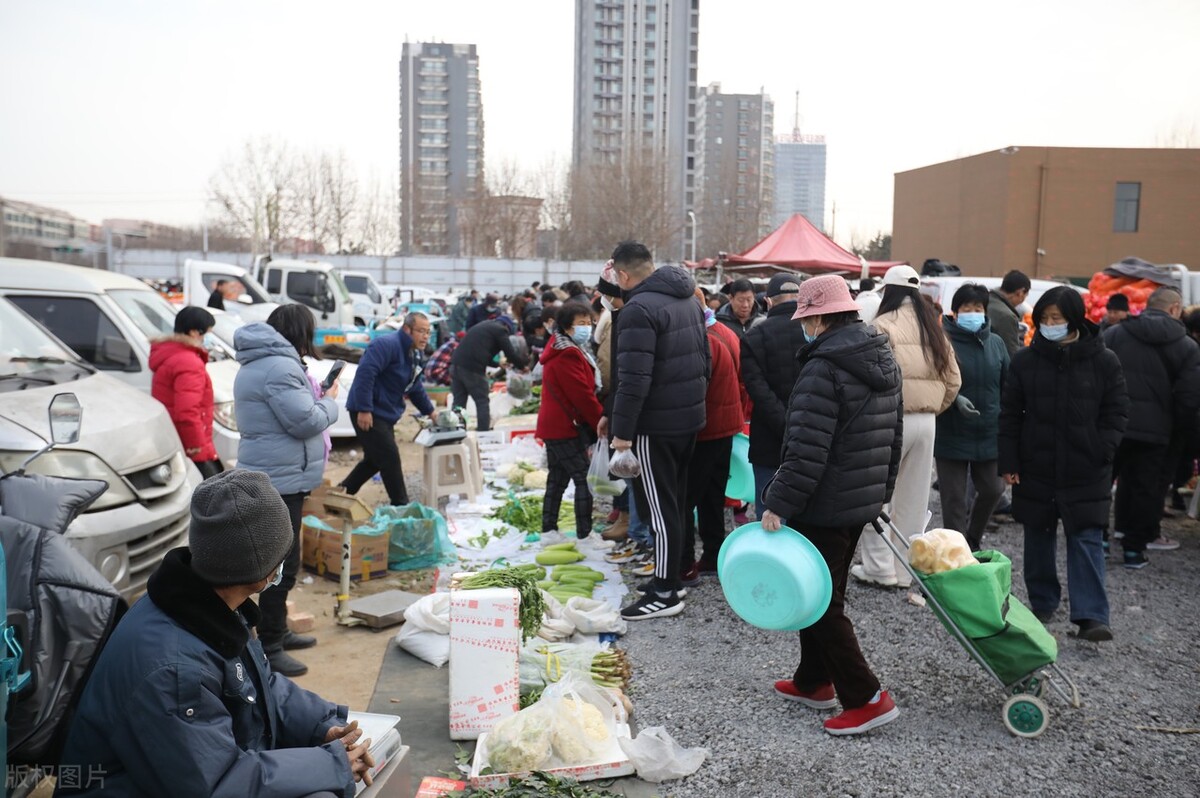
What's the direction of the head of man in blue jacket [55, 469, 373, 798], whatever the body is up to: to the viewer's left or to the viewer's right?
to the viewer's right

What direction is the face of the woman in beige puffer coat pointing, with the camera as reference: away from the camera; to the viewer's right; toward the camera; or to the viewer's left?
away from the camera

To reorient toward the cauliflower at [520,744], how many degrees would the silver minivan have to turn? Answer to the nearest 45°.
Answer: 0° — it already faces it

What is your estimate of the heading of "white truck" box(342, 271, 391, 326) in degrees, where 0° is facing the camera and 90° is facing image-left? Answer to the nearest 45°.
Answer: approximately 315°

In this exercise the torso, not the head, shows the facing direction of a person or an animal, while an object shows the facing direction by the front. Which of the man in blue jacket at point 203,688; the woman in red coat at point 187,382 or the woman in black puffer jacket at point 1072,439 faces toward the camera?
the woman in black puffer jacket

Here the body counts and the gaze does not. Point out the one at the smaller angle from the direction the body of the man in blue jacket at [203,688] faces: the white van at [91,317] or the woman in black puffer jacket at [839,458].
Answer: the woman in black puffer jacket

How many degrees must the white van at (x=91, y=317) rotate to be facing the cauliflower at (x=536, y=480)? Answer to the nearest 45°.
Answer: approximately 45° to its left

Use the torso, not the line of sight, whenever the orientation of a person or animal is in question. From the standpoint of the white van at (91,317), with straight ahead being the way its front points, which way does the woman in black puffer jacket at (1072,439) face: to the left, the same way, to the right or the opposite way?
to the right

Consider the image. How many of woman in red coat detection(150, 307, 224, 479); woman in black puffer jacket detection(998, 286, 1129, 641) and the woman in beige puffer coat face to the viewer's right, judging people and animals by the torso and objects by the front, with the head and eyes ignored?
1

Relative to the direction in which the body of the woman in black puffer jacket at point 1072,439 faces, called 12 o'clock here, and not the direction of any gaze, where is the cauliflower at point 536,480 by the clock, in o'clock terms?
The cauliflower is roughly at 4 o'clock from the woman in black puffer jacket.

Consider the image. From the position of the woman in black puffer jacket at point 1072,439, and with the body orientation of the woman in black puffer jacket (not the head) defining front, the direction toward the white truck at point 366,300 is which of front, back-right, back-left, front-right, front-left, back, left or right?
back-right

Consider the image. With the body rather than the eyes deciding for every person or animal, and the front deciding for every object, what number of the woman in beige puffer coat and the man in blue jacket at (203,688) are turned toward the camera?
0

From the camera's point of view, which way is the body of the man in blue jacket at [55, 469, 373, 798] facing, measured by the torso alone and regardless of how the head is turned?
to the viewer's right

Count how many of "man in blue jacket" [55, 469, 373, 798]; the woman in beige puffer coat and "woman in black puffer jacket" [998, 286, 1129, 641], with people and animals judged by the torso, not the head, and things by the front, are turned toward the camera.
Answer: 1

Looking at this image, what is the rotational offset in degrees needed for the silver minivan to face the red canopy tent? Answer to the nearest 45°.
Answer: approximately 90° to its left
